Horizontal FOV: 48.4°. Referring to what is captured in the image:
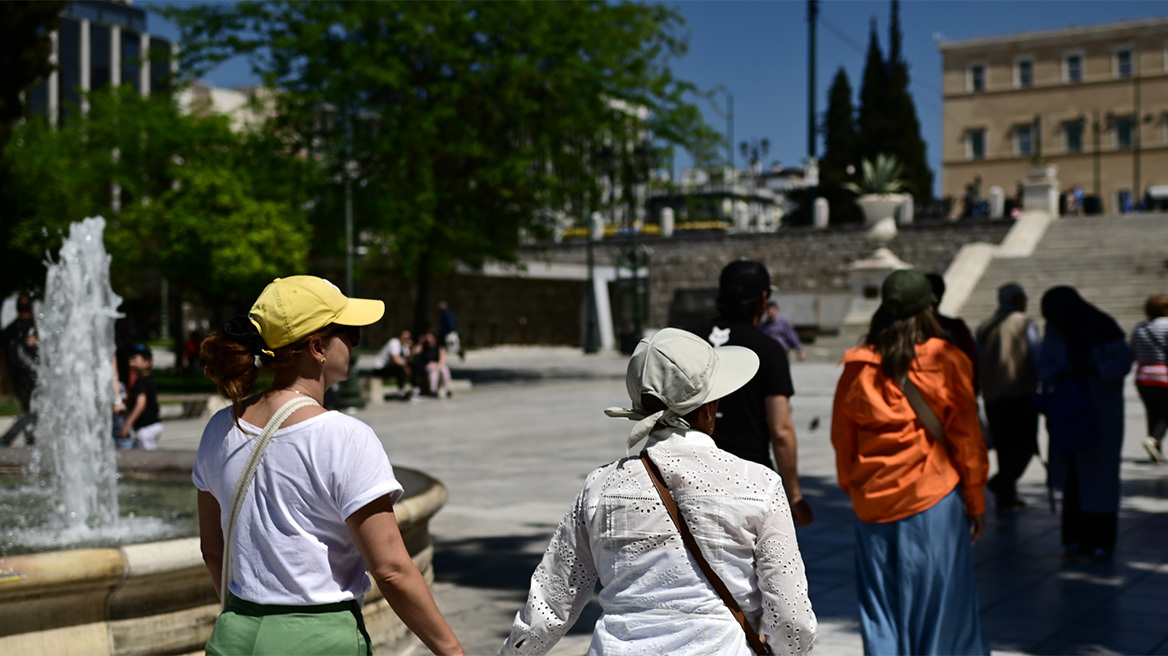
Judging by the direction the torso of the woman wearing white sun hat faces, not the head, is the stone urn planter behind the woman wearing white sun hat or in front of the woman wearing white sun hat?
in front

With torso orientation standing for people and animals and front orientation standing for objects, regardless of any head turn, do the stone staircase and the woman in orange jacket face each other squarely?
yes

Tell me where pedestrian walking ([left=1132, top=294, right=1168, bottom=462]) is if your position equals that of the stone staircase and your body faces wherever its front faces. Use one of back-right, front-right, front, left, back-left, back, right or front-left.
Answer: front

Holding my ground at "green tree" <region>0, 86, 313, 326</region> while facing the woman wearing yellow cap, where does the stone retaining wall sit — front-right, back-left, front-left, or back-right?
back-left

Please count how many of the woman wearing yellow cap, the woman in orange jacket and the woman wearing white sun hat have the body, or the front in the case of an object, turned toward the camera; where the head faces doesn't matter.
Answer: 0

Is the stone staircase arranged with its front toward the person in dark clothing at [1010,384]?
yes

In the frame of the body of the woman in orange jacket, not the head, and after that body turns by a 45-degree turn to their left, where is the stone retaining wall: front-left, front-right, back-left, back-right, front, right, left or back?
front-right

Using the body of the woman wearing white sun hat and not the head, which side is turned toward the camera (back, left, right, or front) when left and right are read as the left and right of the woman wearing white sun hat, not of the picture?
back

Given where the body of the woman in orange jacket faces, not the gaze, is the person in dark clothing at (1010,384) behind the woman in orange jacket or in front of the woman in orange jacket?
in front

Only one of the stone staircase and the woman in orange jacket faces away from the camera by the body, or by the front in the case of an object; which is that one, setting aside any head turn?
the woman in orange jacket

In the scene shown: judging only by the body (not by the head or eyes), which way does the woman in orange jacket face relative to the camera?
away from the camera

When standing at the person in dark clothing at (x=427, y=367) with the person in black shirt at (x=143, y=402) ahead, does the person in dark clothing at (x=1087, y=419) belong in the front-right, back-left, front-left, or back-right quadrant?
front-left

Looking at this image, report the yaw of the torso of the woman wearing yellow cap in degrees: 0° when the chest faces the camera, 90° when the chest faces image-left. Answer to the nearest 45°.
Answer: approximately 225°

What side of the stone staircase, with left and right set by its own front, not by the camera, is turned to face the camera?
front

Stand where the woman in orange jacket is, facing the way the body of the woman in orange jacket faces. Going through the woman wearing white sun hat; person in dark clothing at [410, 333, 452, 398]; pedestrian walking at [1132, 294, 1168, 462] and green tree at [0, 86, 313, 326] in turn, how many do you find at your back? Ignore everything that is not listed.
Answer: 1

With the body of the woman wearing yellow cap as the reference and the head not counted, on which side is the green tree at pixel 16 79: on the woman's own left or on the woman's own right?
on the woman's own left

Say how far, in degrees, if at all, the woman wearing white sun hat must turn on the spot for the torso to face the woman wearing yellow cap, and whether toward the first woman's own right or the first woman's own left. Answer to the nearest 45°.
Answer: approximately 90° to the first woman's own left
